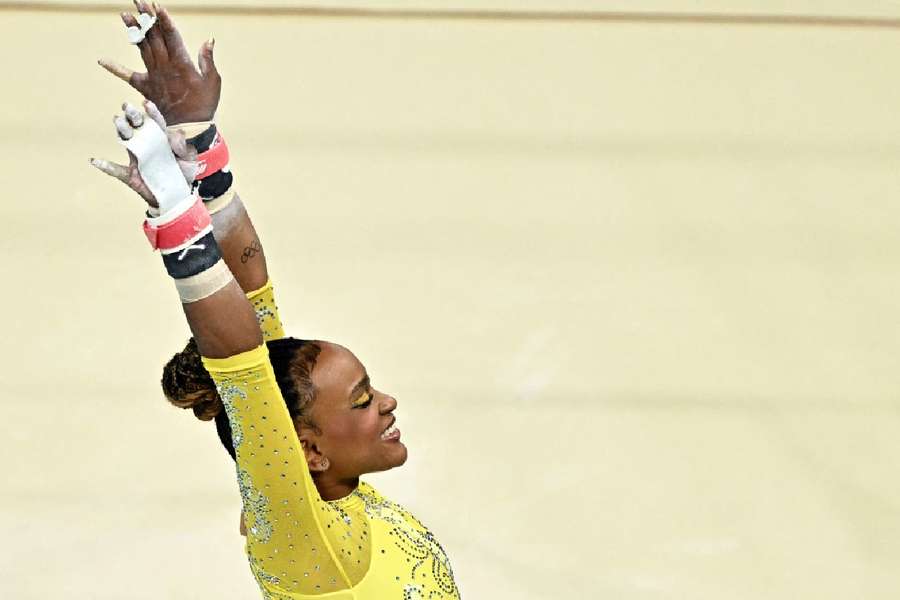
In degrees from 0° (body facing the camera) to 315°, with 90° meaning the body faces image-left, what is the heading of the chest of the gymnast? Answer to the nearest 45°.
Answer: approximately 270°

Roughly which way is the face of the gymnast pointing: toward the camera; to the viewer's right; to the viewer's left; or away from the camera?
to the viewer's right
